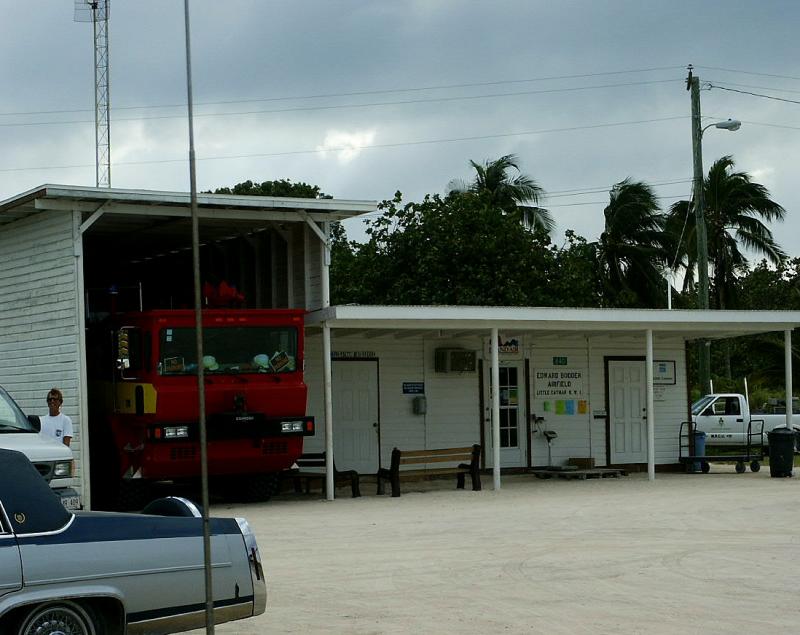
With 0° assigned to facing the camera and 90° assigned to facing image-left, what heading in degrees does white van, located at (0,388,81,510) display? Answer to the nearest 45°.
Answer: approximately 315°

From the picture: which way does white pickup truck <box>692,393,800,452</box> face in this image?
to the viewer's left

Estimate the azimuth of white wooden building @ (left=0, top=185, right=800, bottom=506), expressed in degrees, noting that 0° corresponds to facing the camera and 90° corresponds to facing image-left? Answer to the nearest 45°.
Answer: approximately 0°

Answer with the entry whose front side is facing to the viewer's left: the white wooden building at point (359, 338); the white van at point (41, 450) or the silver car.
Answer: the silver car

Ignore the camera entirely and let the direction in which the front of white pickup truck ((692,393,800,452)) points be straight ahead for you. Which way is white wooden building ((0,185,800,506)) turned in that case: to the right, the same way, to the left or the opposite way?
to the left

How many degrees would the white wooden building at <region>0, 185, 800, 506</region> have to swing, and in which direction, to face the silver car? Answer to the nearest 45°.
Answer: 0° — it already faces it

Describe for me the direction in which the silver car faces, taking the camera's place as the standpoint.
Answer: facing to the left of the viewer

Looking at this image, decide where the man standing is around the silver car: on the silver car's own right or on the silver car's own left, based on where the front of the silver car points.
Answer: on the silver car's own right

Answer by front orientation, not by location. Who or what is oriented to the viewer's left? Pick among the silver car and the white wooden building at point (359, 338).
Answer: the silver car

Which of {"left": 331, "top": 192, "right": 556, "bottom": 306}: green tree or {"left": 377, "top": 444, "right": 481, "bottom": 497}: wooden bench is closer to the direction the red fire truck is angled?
the wooden bench
